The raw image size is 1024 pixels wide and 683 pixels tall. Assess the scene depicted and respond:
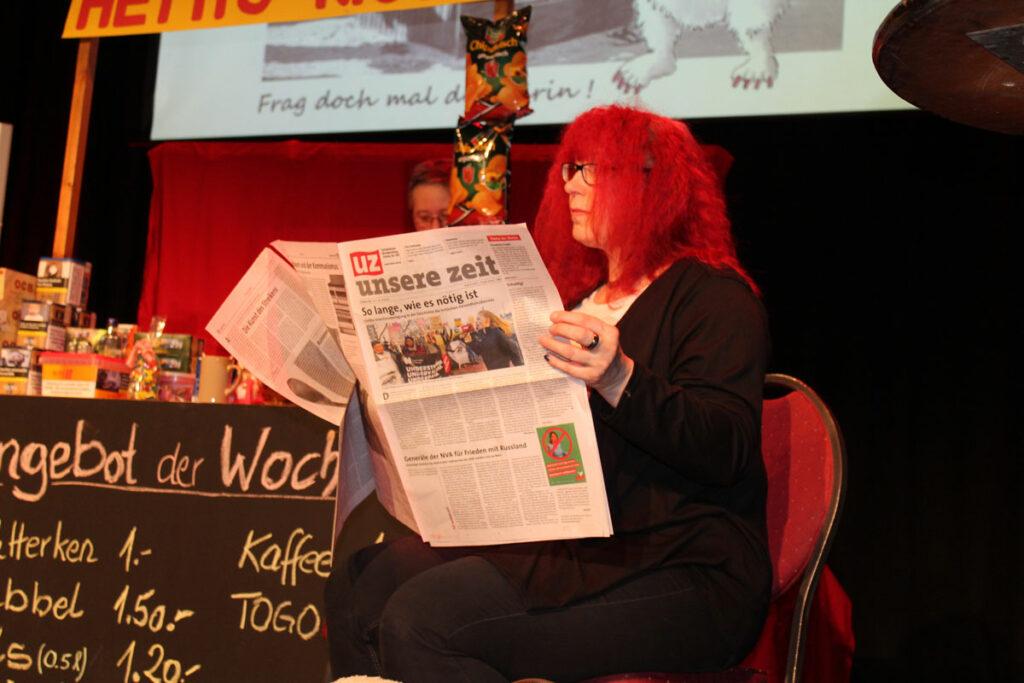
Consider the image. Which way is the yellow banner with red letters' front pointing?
toward the camera

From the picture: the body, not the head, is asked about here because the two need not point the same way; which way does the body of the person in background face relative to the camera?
toward the camera

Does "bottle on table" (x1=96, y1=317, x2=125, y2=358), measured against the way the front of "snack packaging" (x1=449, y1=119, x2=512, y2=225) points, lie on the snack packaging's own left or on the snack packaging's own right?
on the snack packaging's own right

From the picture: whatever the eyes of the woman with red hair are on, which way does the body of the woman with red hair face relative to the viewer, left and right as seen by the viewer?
facing to the left of the viewer

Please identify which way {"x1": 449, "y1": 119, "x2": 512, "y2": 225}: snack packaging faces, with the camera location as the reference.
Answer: facing the viewer

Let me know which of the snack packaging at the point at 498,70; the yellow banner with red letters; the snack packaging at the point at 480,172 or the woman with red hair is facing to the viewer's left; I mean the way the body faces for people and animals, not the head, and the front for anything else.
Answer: the woman with red hair

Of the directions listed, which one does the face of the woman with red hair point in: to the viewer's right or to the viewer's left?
to the viewer's left

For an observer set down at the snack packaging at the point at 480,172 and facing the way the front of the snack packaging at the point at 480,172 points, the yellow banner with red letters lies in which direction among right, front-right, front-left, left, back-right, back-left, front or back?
back-right

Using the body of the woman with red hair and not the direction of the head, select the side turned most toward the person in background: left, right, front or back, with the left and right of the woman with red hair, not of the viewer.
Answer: right

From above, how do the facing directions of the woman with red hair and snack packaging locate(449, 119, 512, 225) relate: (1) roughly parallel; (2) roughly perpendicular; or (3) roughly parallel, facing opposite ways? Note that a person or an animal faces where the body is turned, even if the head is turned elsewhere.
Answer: roughly perpendicular
